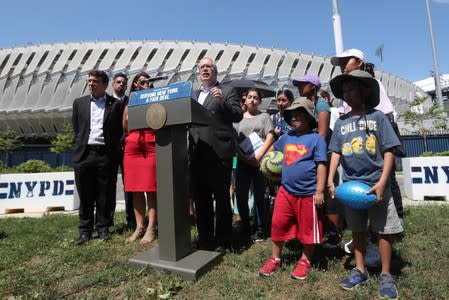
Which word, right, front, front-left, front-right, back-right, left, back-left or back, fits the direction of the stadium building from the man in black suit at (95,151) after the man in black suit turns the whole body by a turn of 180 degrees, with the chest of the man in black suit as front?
front

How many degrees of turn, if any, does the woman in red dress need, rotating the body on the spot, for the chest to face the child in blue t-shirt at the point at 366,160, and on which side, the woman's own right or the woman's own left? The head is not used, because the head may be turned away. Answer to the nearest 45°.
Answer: approximately 45° to the woman's own left

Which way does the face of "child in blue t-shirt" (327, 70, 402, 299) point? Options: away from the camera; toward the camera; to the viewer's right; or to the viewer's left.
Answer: toward the camera

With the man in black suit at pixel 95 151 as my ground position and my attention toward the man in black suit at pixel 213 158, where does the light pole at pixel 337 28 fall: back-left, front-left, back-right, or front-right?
front-left

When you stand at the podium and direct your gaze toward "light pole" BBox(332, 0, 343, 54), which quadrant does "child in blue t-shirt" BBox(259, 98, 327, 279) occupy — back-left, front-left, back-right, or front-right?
front-right

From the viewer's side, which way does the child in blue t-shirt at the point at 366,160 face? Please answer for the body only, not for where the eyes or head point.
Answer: toward the camera

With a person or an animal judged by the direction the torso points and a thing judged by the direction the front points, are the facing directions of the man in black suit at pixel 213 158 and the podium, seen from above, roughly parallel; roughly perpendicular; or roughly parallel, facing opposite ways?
roughly parallel

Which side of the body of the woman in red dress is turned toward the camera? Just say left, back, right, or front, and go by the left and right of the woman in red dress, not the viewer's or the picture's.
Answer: front

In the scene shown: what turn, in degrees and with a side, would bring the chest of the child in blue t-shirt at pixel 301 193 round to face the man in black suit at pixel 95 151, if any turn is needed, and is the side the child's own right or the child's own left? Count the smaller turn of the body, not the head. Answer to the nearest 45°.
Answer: approximately 45° to the child's own right

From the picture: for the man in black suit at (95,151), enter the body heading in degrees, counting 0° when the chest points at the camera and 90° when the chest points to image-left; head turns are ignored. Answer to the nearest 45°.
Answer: approximately 0°
